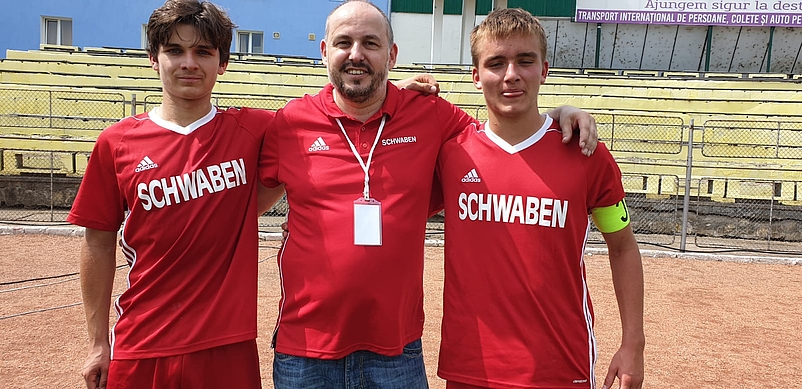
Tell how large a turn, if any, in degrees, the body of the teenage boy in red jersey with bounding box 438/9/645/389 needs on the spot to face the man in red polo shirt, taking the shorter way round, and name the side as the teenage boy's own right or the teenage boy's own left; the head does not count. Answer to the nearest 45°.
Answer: approximately 90° to the teenage boy's own right

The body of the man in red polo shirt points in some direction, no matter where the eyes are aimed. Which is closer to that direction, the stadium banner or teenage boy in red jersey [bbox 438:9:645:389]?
the teenage boy in red jersey

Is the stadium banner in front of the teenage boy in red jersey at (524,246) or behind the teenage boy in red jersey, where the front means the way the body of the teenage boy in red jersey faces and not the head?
behind

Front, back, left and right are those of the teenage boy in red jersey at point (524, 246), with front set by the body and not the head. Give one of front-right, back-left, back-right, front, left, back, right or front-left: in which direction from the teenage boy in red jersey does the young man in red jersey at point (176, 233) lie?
right

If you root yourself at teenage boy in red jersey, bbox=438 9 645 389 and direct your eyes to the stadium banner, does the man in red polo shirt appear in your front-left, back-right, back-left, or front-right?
back-left

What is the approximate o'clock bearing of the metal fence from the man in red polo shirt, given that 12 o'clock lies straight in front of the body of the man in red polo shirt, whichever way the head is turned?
The metal fence is roughly at 7 o'clock from the man in red polo shirt.

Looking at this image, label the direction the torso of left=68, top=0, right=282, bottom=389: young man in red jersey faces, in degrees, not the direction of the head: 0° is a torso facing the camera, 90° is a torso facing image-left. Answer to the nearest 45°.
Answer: approximately 0°

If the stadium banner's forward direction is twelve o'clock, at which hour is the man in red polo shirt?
The man in red polo shirt is roughly at 12 o'clock from the stadium banner.

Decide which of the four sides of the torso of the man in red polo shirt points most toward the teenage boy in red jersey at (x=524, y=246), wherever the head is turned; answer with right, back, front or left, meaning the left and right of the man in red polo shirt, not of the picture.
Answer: left

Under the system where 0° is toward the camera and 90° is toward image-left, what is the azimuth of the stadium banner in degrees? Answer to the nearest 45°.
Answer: approximately 0°
